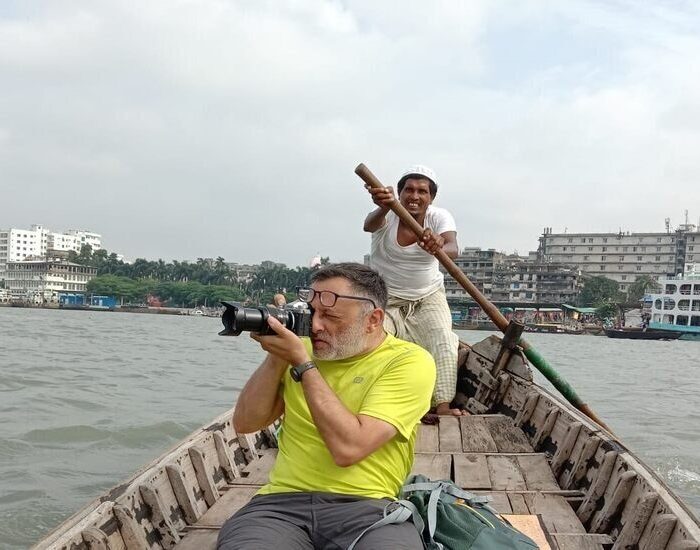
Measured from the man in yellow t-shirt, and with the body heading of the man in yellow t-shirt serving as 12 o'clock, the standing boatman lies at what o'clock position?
The standing boatman is roughly at 5 o'clock from the man in yellow t-shirt.

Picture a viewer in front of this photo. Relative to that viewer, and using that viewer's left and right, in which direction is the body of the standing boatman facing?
facing the viewer

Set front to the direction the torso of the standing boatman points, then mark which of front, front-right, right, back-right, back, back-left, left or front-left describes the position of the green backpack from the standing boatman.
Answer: front

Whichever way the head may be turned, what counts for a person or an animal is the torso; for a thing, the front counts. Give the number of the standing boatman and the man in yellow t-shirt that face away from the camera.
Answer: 0

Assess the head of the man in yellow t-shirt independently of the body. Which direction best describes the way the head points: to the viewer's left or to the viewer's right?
to the viewer's left

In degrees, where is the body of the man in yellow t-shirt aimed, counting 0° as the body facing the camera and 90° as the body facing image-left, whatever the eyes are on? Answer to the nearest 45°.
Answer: approximately 45°

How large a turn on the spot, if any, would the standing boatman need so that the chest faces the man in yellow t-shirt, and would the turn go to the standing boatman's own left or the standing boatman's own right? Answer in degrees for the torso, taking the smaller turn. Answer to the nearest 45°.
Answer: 0° — they already face them
